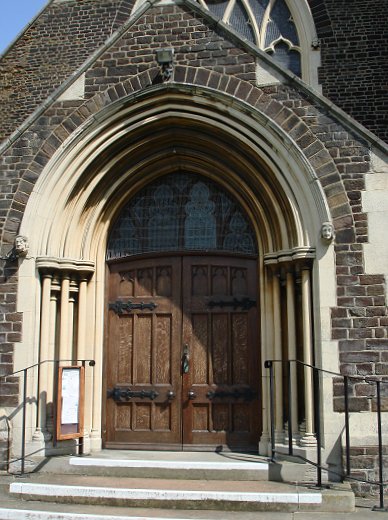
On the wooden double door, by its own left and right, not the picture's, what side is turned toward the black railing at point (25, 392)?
right

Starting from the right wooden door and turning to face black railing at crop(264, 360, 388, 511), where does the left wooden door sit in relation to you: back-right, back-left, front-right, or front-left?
back-right

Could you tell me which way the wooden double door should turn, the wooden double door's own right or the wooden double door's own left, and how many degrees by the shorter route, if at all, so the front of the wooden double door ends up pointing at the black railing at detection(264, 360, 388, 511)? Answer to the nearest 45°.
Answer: approximately 45° to the wooden double door's own left

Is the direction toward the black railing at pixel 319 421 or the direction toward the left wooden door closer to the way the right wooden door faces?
the black railing

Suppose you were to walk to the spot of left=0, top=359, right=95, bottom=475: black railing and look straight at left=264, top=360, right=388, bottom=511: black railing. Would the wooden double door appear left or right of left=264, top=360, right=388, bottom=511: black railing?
left

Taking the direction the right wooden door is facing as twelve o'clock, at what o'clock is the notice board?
The notice board is roughly at 2 o'clock from the right wooden door.

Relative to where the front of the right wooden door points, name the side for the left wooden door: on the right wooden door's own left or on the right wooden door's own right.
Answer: on the right wooden door's own right

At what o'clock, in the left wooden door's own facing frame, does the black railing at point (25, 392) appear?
The black railing is roughly at 2 o'clock from the left wooden door.

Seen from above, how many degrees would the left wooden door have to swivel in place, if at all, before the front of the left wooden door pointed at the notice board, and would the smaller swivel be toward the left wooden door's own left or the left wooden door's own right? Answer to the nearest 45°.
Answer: approximately 45° to the left wooden door's own right

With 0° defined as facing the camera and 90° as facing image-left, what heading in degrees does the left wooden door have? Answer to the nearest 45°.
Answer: approximately 0°

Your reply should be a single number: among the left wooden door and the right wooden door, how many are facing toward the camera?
2
